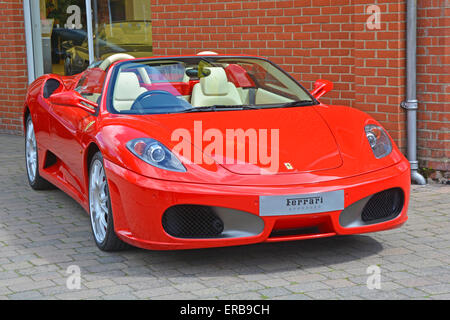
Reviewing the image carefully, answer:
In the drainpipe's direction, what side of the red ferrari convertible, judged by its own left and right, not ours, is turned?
left

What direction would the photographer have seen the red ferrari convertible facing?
facing the viewer and to the right of the viewer
